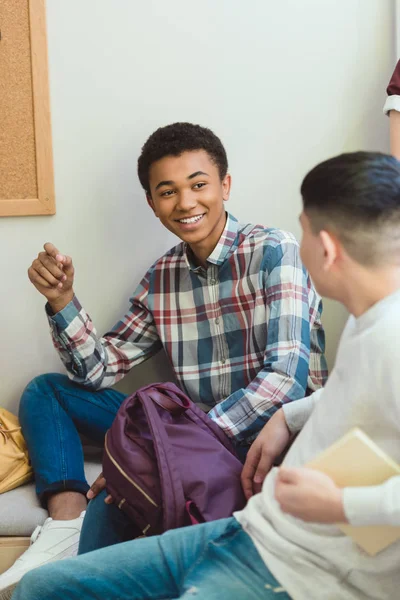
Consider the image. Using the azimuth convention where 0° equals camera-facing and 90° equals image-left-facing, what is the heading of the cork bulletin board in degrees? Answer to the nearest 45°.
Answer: approximately 0°

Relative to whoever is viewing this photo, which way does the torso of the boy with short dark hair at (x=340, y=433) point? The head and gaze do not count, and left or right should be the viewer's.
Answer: facing to the left of the viewer

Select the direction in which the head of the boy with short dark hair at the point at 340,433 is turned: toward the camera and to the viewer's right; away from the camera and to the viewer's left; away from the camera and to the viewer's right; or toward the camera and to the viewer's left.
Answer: away from the camera and to the viewer's left

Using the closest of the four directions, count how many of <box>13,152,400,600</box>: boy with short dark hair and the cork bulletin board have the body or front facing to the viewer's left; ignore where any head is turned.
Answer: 1

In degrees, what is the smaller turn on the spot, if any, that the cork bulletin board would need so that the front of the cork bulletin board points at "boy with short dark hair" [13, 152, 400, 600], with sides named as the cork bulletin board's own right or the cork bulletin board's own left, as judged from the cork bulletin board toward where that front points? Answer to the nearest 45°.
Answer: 0° — it already faces them
